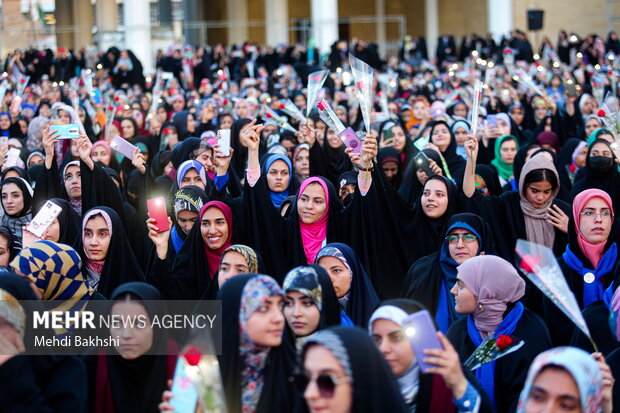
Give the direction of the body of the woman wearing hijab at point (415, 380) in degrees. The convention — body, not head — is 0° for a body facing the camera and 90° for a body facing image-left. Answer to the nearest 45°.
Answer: approximately 45°

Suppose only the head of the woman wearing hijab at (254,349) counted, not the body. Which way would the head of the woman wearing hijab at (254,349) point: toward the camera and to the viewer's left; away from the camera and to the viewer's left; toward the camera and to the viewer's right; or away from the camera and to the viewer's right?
toward the camera and to the viewer's right

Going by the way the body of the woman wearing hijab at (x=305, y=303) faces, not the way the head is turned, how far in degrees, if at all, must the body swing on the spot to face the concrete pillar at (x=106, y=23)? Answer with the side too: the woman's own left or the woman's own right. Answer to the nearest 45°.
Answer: approximately 135° to the woman's own right

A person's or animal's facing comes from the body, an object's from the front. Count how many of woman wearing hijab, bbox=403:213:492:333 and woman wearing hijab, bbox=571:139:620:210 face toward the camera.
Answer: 2

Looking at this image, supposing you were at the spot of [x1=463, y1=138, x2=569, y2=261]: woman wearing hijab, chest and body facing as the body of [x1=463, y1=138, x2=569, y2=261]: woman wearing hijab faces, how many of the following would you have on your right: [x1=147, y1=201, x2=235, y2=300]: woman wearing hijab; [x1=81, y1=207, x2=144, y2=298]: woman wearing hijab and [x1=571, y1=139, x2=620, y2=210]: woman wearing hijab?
2

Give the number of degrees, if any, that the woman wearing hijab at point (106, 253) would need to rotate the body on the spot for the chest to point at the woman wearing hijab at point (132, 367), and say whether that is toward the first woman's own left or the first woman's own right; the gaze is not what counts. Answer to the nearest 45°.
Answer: approximately 45° to the first woman's own left

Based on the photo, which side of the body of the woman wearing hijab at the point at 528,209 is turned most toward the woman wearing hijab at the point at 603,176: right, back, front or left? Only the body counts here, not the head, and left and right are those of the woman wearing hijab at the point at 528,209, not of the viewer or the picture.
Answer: left

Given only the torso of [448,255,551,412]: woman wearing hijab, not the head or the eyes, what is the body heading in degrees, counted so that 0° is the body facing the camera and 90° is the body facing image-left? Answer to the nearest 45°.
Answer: approximately 45°

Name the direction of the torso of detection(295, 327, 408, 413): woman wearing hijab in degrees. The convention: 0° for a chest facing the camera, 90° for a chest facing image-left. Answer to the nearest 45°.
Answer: approximately 45°

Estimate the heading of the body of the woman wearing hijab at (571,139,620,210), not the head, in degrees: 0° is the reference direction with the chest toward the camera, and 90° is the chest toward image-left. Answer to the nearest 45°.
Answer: approximately 0°

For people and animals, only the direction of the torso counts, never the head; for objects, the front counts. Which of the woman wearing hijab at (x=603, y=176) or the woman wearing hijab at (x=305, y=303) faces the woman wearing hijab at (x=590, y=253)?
the woman wearing hijab at (x=603, y=176)

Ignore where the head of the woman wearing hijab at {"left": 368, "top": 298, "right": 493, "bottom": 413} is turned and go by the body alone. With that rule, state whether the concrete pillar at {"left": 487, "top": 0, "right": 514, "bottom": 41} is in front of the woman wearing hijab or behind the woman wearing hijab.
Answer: behind

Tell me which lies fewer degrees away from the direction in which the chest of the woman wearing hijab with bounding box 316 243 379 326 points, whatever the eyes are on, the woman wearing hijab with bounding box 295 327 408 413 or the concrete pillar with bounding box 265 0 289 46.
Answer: the woman wearing hijab

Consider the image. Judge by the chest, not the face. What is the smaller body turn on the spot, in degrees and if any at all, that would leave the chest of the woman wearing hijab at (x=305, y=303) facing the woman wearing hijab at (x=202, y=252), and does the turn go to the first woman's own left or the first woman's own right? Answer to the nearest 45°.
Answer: approximately 135° to the first woman's own right

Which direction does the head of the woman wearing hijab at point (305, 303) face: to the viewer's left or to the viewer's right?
to the viewer's left

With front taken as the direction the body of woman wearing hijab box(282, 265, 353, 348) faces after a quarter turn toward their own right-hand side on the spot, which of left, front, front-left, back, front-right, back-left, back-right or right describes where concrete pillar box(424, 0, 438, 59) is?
front-right

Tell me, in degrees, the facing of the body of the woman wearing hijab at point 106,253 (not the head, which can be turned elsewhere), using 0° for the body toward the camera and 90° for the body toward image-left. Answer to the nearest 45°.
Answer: approximately 45°
